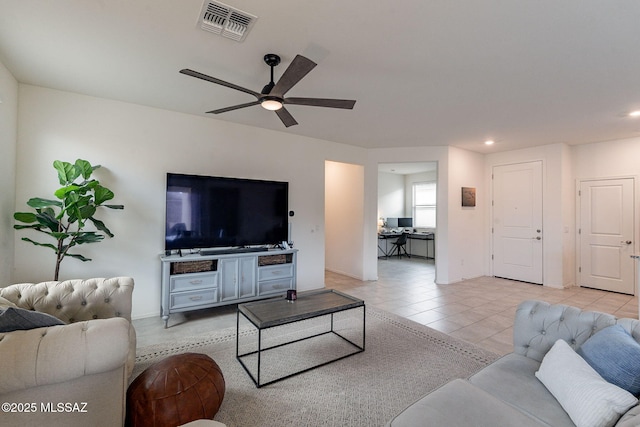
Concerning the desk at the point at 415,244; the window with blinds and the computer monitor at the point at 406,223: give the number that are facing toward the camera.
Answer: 3

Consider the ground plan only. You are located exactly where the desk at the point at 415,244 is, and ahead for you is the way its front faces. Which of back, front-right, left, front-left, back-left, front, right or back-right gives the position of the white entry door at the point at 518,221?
front-left

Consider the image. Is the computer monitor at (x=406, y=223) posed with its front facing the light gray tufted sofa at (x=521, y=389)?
yes

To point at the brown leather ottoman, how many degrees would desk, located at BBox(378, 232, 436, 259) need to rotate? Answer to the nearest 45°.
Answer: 0° — it already faces it

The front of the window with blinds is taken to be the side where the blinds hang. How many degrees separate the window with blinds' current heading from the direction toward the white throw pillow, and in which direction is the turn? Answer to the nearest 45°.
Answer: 0° — it already faces it

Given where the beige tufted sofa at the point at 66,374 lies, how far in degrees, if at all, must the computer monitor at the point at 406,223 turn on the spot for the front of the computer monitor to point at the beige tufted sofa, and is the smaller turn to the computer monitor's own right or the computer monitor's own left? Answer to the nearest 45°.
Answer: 0° — it already faces it

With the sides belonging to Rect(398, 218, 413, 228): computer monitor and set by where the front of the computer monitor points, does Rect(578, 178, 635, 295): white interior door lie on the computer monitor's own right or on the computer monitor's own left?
on the computer monitor's own left

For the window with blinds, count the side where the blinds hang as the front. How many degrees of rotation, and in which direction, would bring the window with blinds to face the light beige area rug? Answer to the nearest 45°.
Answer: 0° — it already faces it

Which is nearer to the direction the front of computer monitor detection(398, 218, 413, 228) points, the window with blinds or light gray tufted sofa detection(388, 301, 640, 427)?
the light gray tufted sofa

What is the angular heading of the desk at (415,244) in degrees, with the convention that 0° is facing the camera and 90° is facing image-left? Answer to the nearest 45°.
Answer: approximately 0°

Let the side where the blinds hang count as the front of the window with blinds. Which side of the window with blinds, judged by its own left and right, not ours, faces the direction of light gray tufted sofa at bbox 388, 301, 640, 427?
front

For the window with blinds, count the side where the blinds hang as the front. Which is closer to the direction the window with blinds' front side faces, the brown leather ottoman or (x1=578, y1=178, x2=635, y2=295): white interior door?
the brown leather ottoman

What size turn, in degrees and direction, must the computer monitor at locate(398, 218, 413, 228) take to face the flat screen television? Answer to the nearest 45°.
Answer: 0° — it already faces it
